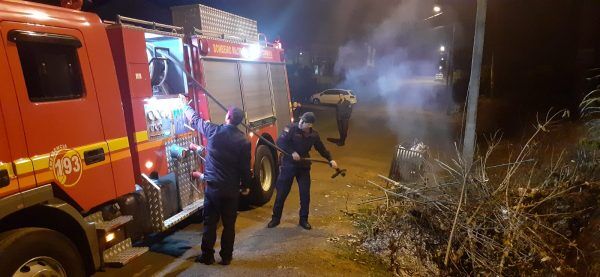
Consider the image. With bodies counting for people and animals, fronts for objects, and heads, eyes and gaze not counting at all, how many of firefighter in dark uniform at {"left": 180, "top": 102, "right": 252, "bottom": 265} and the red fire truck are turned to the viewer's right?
0

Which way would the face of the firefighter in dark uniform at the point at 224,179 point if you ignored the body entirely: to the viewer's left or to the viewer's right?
to the viewer's left

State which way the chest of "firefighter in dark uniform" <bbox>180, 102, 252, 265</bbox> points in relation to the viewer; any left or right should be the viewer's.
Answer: facing away from the viewer and to the left of the viewer

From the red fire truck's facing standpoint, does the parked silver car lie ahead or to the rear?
to the rear

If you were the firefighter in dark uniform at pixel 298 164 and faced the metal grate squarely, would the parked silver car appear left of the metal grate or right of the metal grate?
left

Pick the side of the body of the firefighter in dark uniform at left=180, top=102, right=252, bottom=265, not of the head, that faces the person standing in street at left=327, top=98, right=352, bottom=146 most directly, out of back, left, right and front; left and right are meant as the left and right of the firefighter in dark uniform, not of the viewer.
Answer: right

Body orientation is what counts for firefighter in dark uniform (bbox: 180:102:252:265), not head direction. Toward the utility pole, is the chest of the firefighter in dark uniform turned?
no

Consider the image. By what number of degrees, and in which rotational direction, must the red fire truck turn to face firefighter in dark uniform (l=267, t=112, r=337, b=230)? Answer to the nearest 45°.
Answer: approximately 180°

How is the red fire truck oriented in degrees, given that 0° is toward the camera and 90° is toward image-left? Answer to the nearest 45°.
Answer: approximately 45°

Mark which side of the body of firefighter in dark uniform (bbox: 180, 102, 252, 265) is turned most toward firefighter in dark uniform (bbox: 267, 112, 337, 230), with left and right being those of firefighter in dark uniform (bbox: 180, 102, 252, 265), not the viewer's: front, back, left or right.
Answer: right

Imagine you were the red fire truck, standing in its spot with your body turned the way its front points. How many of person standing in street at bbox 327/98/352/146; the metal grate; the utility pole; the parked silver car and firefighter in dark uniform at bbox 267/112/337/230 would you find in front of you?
0

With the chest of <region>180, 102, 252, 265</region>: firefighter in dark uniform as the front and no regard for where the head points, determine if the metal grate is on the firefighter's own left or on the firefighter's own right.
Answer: on the firefighter's own right

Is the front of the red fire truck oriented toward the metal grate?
no

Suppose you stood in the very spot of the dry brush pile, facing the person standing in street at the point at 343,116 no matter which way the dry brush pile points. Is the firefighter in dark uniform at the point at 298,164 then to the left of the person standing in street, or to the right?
left

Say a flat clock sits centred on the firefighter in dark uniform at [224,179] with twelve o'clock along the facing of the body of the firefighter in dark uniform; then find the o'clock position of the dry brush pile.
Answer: The dry brush pile is roughly at 5 o'clock from the firefighter in dark uniform.

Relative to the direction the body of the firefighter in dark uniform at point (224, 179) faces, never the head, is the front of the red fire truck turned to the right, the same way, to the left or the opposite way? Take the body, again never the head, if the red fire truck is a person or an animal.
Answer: to the left

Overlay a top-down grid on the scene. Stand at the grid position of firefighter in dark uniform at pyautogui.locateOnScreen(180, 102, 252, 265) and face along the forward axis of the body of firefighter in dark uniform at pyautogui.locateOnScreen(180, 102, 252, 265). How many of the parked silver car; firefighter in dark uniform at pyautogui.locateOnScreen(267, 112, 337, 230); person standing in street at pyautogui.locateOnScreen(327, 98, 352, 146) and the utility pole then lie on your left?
0
